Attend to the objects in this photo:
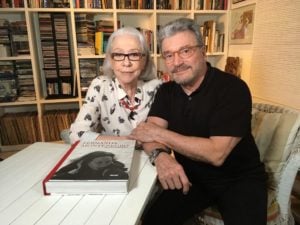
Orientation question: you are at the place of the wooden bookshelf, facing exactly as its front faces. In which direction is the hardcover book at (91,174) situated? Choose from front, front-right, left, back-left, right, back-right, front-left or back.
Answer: front

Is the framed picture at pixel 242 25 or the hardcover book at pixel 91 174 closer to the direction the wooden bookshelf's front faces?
the hardcover book

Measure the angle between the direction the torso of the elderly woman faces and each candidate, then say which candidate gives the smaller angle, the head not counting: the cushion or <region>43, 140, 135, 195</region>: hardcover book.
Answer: the hardcover book

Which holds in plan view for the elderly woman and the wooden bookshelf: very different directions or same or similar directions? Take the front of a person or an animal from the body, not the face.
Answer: same or similar directions

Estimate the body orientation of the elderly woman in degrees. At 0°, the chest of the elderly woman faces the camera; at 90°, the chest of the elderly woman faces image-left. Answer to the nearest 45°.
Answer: approximately 0°

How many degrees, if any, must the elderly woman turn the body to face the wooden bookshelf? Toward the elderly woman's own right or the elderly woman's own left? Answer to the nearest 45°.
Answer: approximately 180°

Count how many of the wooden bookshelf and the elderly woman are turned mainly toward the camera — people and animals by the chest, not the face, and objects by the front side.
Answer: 2

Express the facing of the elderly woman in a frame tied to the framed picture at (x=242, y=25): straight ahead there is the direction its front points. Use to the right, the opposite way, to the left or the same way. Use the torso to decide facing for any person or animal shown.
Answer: to the left

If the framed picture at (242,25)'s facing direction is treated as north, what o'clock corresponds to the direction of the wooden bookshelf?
The wooden bookshelf is roughly at 1 o'clock from the framed picture.

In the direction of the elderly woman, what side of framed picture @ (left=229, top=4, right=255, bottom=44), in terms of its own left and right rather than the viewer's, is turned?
front

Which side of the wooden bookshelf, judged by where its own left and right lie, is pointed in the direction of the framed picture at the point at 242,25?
left

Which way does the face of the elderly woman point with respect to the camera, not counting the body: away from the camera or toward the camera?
toward the camera

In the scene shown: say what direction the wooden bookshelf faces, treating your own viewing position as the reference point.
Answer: facing the viewer

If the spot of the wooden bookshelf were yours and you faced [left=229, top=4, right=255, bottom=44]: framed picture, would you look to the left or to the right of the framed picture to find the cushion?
right

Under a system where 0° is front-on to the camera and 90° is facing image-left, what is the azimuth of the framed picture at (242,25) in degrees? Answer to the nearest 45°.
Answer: approximately 45°
